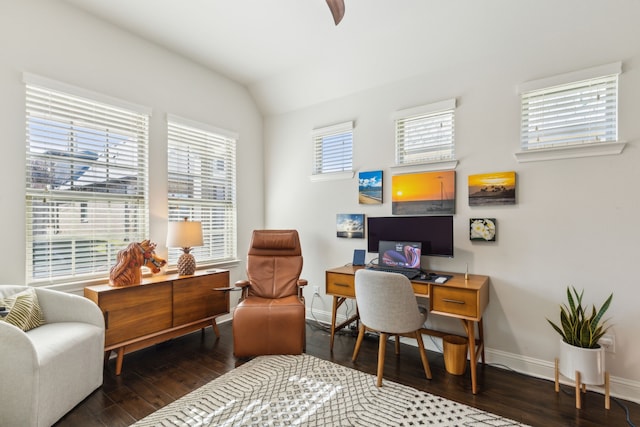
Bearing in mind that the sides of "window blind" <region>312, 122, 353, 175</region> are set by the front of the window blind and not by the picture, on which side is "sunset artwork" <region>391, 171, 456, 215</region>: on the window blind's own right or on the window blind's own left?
on the window blind's own left

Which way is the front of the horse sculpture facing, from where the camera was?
facing to the right of the viewer

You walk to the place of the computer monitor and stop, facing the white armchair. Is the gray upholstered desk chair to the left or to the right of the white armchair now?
left

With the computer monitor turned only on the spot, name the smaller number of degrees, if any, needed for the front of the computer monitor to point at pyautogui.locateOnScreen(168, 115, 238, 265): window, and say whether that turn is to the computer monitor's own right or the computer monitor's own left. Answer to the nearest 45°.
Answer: approximately 90° to the computer monitor's own right

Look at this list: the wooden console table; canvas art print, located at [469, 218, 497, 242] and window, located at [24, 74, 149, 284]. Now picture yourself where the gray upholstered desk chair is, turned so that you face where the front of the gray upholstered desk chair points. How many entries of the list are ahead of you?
1

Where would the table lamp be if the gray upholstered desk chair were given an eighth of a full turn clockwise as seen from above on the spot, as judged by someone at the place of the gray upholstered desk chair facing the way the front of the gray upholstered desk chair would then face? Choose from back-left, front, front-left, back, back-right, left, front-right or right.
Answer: back

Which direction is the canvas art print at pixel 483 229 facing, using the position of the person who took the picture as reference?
facing the viewer

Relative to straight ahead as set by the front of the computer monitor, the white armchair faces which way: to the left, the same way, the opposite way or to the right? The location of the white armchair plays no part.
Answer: to the left

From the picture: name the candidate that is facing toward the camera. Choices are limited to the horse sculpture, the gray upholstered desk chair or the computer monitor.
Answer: the computer monitor

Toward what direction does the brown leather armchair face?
toward the camera

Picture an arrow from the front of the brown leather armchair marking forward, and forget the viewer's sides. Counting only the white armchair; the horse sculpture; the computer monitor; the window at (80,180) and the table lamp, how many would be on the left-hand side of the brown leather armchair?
1

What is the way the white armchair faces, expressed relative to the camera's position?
facing the viewer and to the right of the viewer

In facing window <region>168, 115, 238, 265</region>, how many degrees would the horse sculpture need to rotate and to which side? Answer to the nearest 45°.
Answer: approximately 45° to its left

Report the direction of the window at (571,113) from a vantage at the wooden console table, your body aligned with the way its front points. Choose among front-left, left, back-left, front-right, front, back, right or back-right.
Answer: front

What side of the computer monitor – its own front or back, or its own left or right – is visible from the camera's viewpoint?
front
